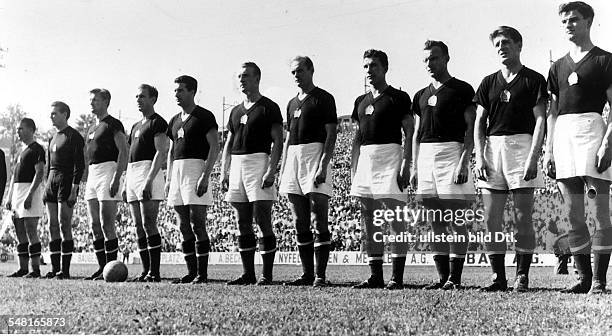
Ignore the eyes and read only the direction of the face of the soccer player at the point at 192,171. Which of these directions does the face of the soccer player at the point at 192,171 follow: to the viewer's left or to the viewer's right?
to the viewer's left

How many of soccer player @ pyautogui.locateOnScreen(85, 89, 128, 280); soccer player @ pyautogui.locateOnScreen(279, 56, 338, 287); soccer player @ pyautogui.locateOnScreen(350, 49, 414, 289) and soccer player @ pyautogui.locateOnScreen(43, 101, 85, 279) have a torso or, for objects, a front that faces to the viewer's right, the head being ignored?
0

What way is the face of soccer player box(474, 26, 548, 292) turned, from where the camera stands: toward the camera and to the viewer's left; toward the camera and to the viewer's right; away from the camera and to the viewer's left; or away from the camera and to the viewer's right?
toward the camera and to the viewer's left

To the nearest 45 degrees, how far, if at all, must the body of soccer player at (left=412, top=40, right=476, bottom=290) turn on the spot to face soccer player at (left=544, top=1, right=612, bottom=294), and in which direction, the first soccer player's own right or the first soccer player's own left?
approximately 90° to the first soccer player's own left

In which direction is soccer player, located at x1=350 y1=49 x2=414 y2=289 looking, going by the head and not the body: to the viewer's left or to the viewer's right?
to the viewer's left

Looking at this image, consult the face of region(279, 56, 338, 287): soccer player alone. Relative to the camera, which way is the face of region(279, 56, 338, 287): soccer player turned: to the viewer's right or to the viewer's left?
to the viewer's left

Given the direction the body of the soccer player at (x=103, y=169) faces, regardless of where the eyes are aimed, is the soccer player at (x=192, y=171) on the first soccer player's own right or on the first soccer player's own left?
on the first soccer player's own left

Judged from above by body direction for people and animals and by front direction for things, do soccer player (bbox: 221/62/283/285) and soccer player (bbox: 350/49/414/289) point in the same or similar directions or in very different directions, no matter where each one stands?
same or similar directions

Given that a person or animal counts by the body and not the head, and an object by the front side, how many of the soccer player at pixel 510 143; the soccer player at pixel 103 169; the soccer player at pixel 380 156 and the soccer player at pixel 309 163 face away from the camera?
0

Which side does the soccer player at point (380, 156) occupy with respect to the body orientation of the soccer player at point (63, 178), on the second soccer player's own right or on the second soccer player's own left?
on the second soccer player's own left

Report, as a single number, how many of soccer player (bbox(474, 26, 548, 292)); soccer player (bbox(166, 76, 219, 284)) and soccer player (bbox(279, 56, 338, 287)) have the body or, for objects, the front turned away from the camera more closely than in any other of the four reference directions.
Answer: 0

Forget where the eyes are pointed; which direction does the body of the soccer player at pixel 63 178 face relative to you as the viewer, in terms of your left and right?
facing the viewer and to the left of the viewer

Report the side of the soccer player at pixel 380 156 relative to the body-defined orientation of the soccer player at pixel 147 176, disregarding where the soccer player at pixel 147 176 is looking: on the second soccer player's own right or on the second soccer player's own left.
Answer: on the second soccer player's own left

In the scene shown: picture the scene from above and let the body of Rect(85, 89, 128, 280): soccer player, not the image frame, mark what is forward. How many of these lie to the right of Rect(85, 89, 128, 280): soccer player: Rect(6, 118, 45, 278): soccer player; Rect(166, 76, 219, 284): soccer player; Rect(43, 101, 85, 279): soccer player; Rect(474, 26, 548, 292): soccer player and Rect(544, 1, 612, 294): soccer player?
2

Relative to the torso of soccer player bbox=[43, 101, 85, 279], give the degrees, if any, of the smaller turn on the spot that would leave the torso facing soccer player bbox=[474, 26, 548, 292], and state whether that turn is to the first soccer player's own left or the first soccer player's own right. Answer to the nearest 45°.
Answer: approximately 90° to the first soccer player's own left

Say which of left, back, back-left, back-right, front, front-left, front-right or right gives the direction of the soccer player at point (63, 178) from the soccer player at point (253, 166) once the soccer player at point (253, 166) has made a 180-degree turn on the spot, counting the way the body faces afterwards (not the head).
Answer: left

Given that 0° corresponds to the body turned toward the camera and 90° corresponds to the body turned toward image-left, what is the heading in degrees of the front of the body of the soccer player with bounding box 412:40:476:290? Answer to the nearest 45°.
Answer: approximately 45°

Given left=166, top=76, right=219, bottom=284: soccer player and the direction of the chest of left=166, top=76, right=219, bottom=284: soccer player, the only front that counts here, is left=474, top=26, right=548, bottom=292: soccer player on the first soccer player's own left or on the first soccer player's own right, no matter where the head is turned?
on the first soccer player's own left

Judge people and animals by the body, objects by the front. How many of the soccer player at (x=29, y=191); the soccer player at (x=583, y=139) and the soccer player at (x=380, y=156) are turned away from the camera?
0

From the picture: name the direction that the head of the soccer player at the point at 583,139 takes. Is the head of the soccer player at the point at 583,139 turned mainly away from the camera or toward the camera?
toward the camera
